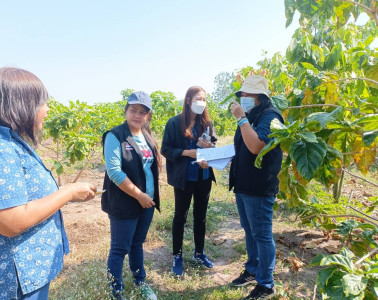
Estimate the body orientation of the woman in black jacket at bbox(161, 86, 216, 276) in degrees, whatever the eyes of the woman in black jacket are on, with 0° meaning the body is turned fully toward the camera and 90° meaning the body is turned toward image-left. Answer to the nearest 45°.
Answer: approximately 315°

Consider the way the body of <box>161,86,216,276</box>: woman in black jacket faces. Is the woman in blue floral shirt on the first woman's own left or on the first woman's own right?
on the first woman's own right

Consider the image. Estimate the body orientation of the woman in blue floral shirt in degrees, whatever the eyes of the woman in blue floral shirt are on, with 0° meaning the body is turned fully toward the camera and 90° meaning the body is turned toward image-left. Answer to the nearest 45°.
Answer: approximately 270°

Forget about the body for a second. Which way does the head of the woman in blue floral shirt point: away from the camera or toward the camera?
away from the camera

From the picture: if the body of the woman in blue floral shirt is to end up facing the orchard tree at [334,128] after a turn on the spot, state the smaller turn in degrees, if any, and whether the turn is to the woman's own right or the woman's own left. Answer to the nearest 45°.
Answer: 0° — they already face it
